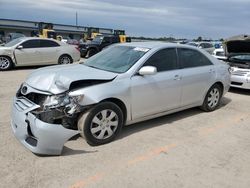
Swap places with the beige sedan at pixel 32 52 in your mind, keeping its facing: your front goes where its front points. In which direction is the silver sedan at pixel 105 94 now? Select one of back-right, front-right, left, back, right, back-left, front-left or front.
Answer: left

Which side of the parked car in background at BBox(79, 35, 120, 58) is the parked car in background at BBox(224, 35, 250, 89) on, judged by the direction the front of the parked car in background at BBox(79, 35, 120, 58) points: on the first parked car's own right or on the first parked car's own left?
on the first parked car's own left

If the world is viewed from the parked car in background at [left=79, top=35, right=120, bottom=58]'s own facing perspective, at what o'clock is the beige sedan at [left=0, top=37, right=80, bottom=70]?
The beige sedan is roughly at 11 o'clock from the parked car in background.

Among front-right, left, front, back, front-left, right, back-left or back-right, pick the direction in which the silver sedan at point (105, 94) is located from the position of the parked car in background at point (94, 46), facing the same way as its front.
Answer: front-left

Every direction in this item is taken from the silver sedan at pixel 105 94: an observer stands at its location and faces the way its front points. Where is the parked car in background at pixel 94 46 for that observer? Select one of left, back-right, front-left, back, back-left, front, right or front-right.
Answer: back-right

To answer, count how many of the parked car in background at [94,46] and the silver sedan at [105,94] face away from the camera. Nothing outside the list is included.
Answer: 0

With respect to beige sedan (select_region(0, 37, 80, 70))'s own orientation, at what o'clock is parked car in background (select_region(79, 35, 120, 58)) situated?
The parked car in background is roughly at 4 o'clock from the beige sedan.

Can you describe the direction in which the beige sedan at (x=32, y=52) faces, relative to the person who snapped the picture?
facing to the left of the viewer

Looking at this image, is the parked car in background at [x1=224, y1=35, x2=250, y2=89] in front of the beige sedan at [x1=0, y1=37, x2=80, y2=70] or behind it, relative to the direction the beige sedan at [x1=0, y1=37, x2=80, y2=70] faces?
behind
